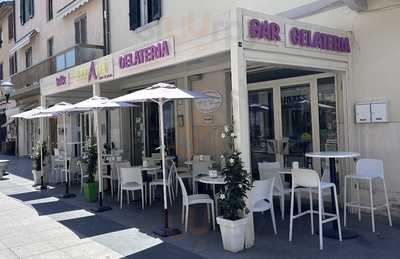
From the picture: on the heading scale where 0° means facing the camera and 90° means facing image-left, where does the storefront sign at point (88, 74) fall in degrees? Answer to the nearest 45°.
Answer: approximately 45°

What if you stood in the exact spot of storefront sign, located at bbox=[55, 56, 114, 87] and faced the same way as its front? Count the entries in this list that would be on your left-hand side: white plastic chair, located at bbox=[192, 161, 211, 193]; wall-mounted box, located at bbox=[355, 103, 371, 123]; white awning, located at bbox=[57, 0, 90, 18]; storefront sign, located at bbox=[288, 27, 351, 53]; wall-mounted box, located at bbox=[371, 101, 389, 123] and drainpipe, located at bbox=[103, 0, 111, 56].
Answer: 4

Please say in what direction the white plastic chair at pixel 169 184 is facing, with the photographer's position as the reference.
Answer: facing to the left of the viewer

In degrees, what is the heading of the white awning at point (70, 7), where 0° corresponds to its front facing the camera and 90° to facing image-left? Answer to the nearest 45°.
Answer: approximately 45°

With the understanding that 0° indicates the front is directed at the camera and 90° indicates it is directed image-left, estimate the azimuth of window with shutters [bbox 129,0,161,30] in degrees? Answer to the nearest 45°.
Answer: approximately 45°

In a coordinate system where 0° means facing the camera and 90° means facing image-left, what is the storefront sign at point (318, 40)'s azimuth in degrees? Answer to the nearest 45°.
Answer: approximately 315°

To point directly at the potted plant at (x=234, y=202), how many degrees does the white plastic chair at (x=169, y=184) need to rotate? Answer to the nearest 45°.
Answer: approximately 90° to its left

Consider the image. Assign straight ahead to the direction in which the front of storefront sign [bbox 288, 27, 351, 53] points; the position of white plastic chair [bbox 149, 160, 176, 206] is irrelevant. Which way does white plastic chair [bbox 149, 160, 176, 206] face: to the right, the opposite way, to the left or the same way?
to the right
